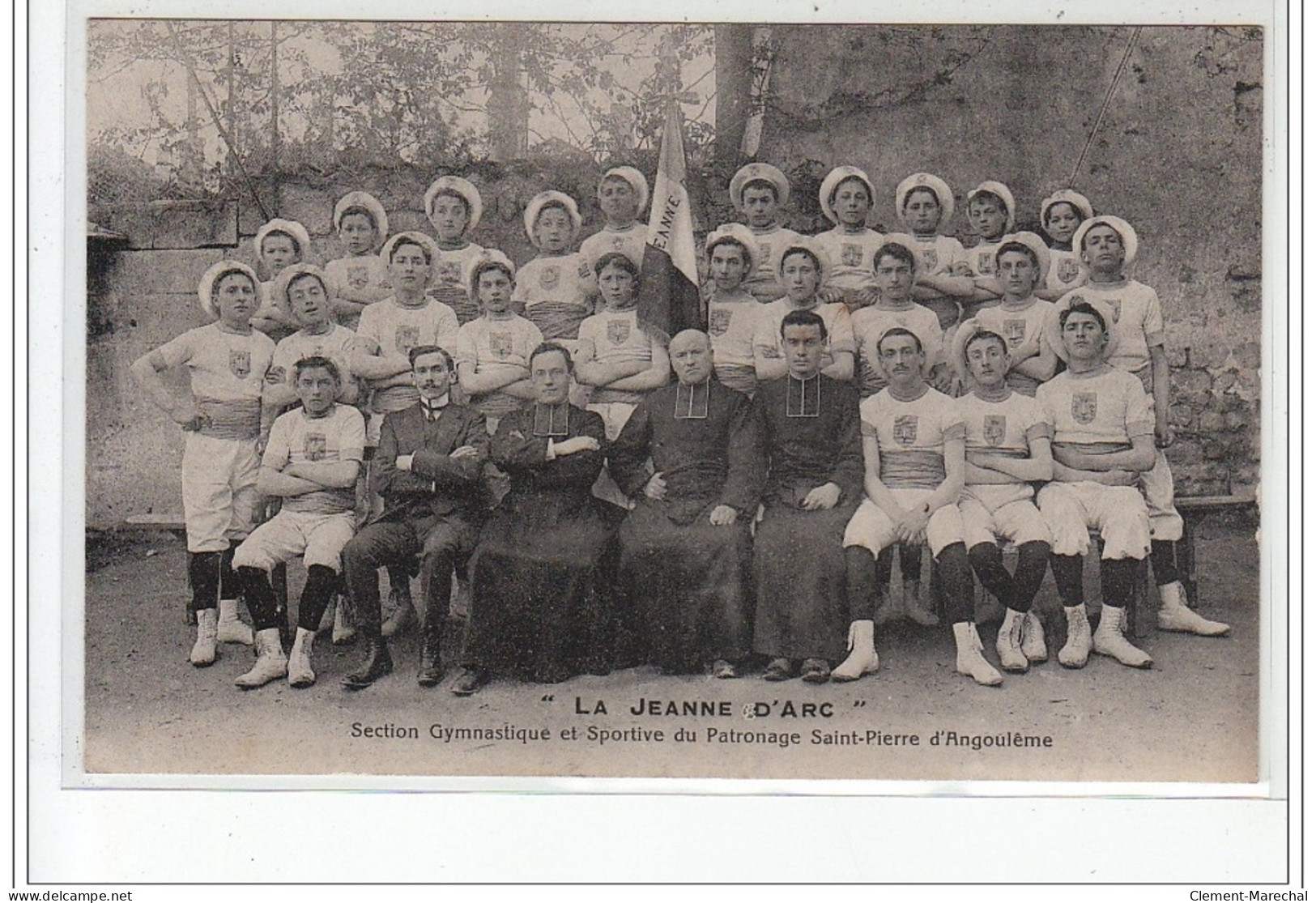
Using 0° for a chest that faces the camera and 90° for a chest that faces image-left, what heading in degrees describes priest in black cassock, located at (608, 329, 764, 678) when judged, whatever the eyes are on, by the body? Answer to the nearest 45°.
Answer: approximately 0°

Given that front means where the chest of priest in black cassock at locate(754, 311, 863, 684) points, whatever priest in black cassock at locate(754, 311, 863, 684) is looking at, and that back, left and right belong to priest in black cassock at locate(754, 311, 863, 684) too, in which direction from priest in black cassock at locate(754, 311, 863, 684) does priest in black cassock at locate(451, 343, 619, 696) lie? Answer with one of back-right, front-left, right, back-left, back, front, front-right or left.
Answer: right

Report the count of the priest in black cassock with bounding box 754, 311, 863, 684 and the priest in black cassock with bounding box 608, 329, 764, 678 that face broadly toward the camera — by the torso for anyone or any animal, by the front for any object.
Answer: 2

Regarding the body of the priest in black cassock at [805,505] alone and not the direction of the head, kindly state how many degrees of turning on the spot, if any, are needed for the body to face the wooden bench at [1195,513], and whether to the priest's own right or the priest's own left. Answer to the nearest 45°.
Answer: approximately 90° to the priest's own left

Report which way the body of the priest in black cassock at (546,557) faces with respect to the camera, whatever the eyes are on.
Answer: toward the camera

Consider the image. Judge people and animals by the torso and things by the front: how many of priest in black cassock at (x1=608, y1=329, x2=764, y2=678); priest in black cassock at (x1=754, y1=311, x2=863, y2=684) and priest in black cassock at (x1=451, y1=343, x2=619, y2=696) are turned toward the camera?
3

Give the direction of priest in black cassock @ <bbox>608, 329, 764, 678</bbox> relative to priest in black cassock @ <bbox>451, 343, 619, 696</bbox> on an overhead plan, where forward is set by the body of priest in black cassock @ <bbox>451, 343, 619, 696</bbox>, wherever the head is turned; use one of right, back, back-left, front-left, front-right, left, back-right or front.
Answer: left

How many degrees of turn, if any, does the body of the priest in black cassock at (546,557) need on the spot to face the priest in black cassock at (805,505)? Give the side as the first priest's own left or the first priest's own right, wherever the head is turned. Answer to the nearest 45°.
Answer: approximately 90° to the first priest's own left

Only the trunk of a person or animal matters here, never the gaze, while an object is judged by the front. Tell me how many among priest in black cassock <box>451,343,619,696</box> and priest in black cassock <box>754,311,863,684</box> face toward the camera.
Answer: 2

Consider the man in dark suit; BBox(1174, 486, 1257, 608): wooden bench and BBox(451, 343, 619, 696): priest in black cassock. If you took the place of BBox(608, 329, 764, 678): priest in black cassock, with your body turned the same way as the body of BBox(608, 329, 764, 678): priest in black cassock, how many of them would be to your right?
2
